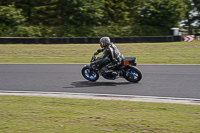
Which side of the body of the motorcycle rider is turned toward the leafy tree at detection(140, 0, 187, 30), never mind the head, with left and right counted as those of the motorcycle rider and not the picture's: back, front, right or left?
right

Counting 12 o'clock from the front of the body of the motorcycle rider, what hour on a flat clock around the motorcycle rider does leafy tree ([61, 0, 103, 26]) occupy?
The leafy tree is roughly at 3 o'clock from the motorcycle rider.

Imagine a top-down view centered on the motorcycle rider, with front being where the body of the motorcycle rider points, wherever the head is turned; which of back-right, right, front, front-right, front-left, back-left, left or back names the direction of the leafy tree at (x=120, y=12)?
right

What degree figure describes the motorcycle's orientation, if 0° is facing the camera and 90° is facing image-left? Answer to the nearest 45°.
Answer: approximately 90°

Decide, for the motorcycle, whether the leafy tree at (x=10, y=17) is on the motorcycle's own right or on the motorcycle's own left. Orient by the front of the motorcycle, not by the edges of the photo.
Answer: on the motorcycle's own right

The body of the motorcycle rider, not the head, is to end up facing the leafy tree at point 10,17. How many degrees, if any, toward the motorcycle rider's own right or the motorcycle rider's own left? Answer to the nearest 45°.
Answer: approximately 45° to the motorcycle rider's own right

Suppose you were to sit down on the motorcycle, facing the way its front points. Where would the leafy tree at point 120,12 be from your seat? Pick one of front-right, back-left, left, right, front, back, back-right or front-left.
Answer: right

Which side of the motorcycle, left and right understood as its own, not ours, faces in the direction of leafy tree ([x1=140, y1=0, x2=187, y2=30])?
right

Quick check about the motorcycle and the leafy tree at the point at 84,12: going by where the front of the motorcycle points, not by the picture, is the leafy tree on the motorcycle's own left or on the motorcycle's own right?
on the motorcycle's own right

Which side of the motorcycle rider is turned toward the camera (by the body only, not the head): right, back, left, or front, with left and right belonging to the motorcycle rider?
left
